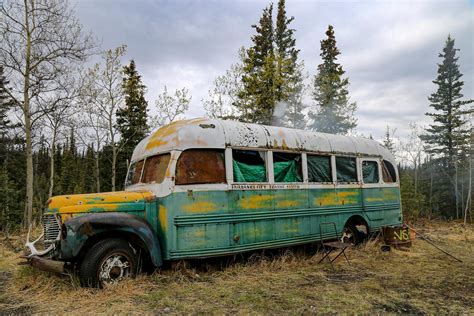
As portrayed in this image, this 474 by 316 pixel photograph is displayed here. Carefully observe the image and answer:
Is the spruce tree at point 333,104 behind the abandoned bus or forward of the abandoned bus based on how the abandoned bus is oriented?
behind

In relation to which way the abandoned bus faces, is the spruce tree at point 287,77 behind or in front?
behind

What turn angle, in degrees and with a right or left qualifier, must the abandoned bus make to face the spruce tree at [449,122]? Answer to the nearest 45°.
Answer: approximately 180°

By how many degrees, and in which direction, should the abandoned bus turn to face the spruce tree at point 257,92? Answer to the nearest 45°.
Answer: approximately 135° to its right

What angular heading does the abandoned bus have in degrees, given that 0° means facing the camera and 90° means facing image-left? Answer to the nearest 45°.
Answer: approximately 45°
